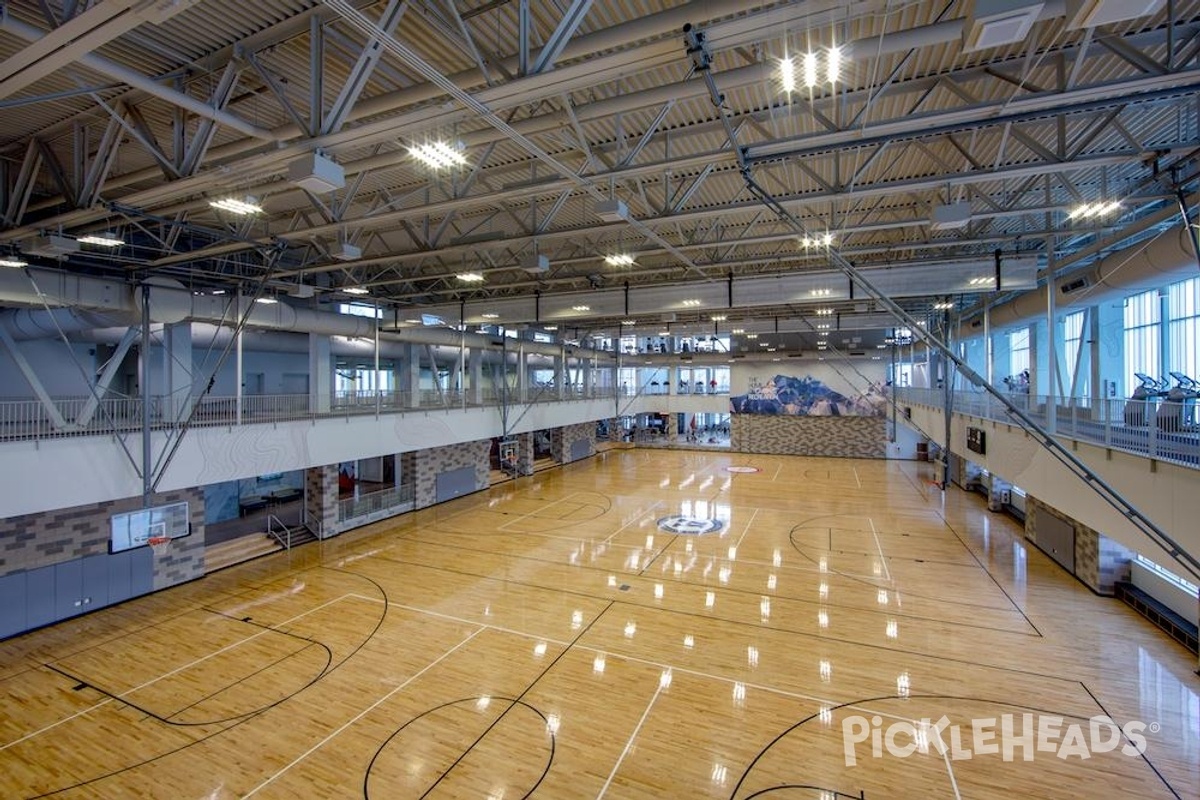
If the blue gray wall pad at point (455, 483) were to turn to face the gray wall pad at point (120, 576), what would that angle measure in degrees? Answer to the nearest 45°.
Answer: approximately 90° to its right

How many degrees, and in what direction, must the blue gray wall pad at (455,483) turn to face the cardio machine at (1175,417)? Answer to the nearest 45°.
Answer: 0° — it already faces it

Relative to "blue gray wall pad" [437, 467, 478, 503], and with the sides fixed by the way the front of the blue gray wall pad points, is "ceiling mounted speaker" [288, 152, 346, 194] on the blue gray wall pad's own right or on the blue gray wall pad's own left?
on the blue gray wall pad's own right

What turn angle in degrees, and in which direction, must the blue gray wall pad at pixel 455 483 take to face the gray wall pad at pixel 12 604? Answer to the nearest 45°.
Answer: approximately 90° to its right

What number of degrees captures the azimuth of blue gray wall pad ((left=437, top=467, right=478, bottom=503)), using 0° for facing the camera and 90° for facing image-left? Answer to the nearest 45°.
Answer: approximately 315°

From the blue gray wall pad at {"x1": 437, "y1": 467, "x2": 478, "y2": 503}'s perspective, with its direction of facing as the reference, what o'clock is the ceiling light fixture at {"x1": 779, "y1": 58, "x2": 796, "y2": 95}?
The ceiling light fixture is roughly at 1 o'clock from the blue gray wall pad.

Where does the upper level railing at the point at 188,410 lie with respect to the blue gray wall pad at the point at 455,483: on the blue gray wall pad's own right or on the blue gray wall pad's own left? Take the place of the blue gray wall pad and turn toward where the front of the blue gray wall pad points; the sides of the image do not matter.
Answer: on the blue gray wall pad's own right

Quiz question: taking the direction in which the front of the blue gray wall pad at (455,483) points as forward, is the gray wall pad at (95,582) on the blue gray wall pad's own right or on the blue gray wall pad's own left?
on the blue gray wall pad's own right

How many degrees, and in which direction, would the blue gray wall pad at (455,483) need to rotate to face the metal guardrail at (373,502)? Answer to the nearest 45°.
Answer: approximately 90° to its right

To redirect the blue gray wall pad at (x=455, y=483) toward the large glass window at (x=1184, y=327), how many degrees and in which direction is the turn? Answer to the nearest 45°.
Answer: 0° — it already faces it

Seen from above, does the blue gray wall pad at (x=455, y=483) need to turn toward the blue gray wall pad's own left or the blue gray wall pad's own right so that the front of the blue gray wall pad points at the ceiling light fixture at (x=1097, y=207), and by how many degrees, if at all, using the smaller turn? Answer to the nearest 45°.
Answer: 0° — it already faces it

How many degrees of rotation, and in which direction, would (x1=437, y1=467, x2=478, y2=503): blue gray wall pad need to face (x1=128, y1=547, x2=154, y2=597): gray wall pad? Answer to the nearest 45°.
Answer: approximately 90° to its right

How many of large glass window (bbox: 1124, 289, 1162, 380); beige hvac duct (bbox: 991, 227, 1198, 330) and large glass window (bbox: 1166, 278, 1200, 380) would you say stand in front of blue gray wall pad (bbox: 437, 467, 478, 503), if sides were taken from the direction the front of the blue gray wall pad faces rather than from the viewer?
3

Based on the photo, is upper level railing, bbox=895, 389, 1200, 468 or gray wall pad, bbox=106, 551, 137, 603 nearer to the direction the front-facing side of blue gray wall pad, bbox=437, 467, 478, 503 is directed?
the upper level railing
